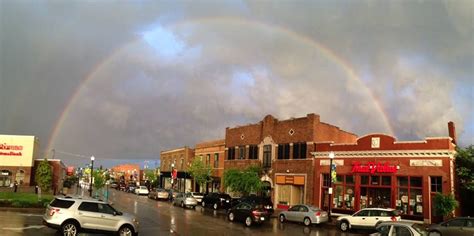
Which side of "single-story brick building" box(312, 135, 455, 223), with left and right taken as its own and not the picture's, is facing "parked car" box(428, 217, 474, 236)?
front

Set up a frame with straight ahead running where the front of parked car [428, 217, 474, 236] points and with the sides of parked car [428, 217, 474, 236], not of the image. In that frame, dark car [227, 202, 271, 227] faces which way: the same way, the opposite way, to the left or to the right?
the same way

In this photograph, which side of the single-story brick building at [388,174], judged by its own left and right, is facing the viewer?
front

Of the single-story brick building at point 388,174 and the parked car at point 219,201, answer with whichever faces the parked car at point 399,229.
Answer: the single-story brick building

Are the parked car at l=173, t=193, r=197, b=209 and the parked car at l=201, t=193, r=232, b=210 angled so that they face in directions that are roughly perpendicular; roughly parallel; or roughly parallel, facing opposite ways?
roughly parallel

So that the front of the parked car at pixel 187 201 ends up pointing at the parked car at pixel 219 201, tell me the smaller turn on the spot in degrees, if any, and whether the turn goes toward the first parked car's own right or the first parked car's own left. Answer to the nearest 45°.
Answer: approximately 135° to the first parked car's own right

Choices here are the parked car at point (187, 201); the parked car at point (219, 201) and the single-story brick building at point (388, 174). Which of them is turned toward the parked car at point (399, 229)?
the single-story brick building

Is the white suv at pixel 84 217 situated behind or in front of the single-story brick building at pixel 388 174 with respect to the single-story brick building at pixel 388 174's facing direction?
in front

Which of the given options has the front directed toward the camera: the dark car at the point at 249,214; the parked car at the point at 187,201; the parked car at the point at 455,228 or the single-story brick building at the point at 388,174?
the single-story brick building

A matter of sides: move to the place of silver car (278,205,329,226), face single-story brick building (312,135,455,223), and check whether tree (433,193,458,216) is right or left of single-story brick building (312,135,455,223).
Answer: right

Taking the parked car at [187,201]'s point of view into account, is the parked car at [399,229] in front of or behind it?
behind
